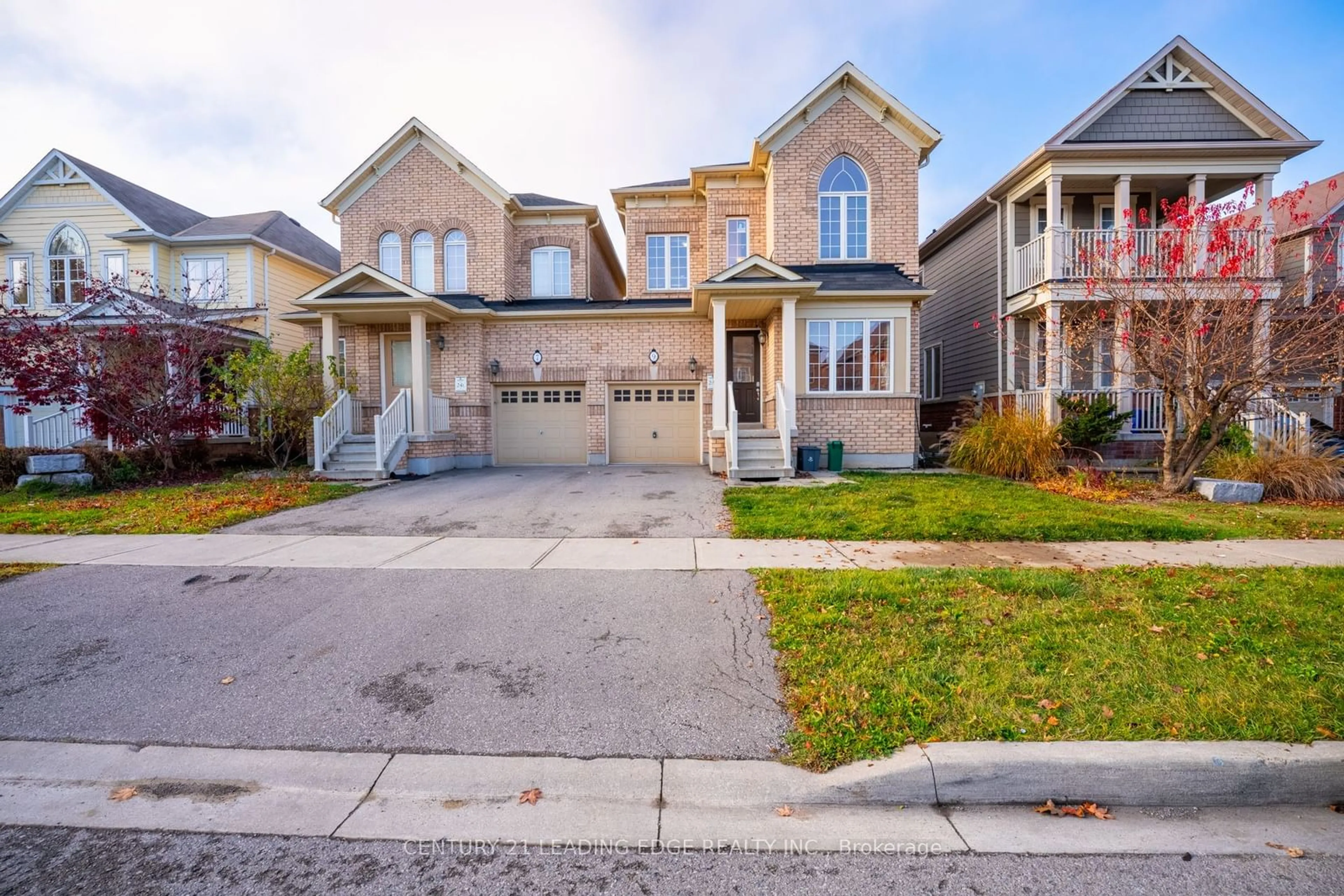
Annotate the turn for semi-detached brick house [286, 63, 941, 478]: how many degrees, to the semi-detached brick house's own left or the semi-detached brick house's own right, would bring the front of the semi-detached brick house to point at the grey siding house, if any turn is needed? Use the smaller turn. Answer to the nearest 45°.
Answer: approximately 90° to the semi-detached brick house's own left

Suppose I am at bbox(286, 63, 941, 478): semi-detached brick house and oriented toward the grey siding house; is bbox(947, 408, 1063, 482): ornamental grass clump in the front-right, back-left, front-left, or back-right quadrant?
front-right

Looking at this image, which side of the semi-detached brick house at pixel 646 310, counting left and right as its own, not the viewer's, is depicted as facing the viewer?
front

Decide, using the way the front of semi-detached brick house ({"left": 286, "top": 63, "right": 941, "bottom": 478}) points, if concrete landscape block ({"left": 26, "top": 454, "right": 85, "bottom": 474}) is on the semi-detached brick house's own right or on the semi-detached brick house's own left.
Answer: on the semi-detached brick house's own right

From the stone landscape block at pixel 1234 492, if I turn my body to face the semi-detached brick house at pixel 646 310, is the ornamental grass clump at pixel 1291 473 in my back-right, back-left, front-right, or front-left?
back-right

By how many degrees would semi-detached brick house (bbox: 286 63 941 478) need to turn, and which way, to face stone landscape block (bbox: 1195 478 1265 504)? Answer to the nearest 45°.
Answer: approximately 45° to its left

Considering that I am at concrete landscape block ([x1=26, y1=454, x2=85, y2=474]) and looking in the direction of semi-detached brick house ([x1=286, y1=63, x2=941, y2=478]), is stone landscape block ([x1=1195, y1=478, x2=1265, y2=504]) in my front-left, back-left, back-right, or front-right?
front-right

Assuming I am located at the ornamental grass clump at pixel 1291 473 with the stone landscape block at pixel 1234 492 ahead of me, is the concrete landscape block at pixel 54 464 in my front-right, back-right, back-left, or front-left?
front-right
